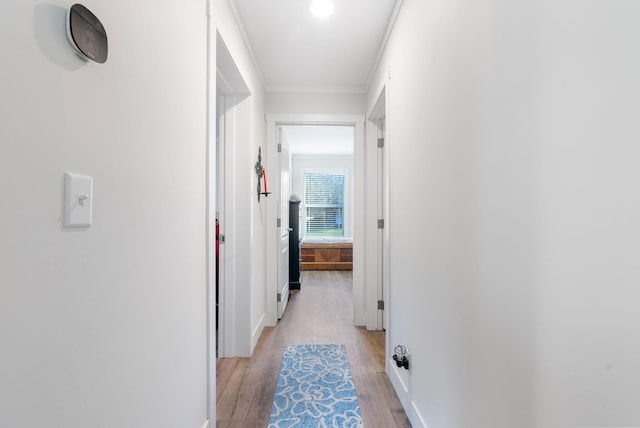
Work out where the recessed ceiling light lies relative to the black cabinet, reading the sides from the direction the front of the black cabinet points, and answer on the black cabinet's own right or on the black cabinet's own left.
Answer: on the black cabinet's own right

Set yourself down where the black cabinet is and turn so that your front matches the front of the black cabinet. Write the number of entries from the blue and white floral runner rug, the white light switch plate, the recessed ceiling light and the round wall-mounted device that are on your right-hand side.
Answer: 4

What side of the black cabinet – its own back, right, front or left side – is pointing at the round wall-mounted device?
right

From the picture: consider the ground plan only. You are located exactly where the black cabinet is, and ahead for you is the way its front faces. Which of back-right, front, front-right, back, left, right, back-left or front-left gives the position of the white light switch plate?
right

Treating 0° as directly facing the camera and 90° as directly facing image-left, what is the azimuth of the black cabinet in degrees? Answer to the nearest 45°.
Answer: approximately 270°

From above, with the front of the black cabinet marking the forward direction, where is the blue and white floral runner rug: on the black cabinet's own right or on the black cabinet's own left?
on the black cabinet's own right

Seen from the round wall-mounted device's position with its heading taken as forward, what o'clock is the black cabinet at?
The black cabinet is roughly at 9 o'clock from the round wall-mounted device.

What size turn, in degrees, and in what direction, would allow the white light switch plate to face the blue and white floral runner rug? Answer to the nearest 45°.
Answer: approximately 90° to its left

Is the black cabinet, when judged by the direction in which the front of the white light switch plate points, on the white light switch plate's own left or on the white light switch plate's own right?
on the white light switch plate's own left
